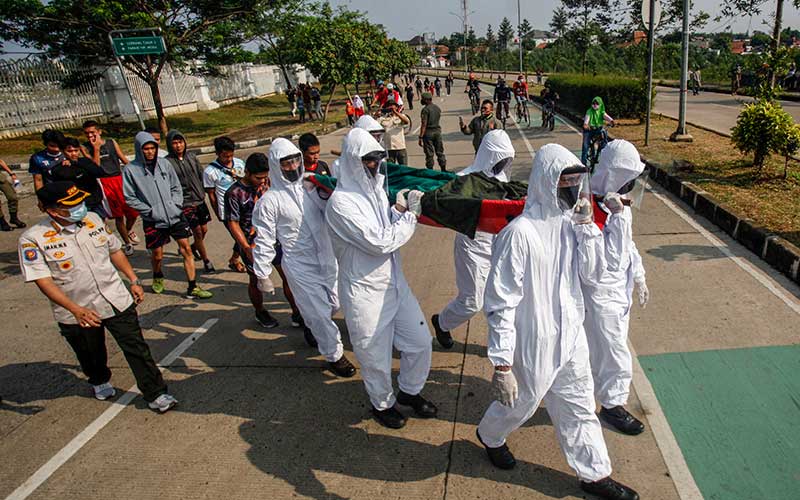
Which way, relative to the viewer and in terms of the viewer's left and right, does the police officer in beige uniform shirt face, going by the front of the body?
facing the viewer and to the right of the viewer

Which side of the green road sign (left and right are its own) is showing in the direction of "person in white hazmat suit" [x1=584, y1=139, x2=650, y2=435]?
front

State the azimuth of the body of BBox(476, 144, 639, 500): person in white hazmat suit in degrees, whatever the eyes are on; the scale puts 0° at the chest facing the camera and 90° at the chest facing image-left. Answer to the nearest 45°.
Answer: approximately 315°

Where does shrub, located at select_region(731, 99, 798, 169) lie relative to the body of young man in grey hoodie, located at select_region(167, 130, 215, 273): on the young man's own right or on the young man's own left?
on the young man's own left

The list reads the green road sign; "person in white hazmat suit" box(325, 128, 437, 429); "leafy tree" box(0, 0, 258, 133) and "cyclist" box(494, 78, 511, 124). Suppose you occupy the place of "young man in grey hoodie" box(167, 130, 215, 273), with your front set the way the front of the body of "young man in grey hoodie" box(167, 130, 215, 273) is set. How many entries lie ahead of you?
1

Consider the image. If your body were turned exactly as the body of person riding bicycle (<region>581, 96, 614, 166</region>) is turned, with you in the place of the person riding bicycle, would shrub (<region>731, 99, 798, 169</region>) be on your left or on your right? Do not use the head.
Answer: on your left

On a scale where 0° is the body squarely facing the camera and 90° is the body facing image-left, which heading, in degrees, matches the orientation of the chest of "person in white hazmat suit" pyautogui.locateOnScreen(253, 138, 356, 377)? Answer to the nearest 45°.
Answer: approximately 315°

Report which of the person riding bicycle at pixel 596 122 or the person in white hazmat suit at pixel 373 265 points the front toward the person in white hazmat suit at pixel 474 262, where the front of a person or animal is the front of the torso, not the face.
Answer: the person riding bicycle

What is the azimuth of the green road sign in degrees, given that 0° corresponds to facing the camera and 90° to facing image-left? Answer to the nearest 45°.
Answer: approximately 0°
